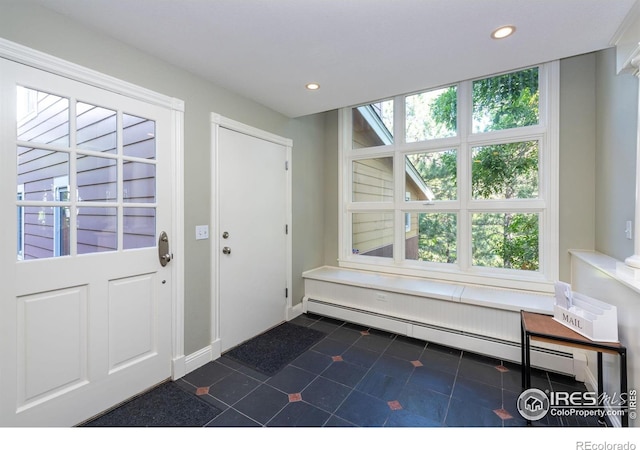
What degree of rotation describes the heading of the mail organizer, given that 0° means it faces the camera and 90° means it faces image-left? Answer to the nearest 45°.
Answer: approximately 45°

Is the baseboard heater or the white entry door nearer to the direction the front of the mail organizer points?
the white entry door

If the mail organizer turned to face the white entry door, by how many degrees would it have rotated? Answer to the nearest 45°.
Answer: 0° — it already faces it

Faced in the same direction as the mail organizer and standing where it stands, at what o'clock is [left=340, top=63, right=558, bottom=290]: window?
The window is roughly at 3 o'clock from the mail organizer.

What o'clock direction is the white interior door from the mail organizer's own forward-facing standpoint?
The white interior door is roughly at 1 o'clock from the mail organizer.

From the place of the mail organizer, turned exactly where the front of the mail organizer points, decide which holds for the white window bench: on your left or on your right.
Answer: on your right
